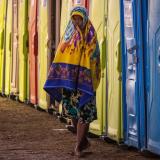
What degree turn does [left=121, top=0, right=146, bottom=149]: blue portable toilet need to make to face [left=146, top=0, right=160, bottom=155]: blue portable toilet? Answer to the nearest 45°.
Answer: approximately 90° to its left

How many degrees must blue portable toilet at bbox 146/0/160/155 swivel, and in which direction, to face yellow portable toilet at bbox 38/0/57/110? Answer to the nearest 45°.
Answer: approximately 90° to its right

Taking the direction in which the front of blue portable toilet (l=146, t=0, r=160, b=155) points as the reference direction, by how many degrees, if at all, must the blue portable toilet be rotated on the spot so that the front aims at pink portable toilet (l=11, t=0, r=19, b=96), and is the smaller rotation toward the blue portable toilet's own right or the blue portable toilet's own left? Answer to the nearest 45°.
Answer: approximately 90° to the blue portable toilet's own right

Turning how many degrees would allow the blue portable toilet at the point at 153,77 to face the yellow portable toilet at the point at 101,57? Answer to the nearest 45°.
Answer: approximately 90° to its right

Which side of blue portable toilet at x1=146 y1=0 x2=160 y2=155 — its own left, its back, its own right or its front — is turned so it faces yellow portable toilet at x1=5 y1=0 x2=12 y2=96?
right

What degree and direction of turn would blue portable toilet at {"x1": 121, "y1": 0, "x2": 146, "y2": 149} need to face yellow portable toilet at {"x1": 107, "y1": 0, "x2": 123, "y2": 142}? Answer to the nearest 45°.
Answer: approximately 90° to its right

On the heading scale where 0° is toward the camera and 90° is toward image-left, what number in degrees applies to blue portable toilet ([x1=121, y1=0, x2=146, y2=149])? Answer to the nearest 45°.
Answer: approximately 45°

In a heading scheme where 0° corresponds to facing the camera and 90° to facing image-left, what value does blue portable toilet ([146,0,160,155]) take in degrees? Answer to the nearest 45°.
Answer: approximately 45°

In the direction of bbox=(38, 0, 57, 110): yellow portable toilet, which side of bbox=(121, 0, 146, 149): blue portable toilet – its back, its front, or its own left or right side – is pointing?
right
